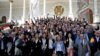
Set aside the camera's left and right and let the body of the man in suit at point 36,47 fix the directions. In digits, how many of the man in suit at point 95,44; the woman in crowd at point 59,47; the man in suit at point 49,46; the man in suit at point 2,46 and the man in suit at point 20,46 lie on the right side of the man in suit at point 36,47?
2

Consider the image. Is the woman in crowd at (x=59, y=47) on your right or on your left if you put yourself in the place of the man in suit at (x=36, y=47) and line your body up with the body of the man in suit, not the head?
on your left

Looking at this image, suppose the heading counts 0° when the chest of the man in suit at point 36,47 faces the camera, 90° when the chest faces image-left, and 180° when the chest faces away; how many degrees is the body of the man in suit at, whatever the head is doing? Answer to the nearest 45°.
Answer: approximately 0°

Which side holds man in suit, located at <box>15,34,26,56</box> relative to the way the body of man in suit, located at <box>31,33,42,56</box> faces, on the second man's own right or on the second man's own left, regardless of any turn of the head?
on the second man's own right

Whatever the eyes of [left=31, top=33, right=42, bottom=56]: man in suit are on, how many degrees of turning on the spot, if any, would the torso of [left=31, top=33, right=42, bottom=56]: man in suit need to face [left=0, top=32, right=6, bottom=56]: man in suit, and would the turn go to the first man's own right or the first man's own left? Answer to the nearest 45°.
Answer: approximately 90° to the first man's own right

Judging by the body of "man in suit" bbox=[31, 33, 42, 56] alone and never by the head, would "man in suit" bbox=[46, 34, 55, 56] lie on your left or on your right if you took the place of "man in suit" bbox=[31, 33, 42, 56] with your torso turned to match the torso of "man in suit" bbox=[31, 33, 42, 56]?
on your left

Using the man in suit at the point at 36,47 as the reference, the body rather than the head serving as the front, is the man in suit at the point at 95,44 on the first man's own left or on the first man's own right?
on the first man's own left

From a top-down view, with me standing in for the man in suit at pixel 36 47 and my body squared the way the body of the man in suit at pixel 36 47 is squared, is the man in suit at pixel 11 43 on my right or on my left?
on my right
